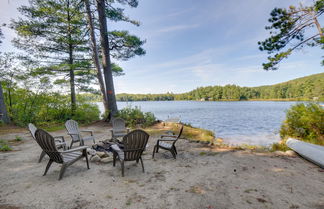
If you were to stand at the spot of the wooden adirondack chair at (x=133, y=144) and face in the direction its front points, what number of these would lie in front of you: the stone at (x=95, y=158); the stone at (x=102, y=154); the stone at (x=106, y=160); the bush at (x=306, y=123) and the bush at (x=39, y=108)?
4

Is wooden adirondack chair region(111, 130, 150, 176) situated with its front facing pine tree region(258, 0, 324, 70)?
no

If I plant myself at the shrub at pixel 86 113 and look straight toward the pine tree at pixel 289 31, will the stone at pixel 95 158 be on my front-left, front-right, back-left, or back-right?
front-right

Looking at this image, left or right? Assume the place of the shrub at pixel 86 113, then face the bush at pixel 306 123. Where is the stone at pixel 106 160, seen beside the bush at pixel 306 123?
right

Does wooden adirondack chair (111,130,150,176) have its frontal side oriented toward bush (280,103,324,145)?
no

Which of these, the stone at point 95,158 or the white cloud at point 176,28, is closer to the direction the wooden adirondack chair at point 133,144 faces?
the stone

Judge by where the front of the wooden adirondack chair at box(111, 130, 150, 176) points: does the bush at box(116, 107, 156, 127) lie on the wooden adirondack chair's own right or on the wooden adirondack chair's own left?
on the wooden adirondack chair's own right

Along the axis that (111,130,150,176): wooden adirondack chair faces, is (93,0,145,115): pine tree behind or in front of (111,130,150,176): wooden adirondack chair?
in front

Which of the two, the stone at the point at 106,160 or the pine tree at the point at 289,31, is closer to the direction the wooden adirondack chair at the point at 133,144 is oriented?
the stone

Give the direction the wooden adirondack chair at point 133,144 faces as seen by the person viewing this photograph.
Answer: facing away from the viewer and to the left of the viewer

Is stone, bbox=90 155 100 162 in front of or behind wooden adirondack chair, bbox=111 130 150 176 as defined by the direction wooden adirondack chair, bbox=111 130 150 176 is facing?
in front

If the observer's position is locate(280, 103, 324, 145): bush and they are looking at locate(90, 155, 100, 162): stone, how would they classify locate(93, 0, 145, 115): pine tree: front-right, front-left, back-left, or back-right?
front-right

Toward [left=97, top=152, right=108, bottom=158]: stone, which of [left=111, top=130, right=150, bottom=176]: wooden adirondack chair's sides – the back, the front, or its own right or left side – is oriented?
front

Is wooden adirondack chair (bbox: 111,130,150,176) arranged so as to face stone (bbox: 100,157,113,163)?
yes

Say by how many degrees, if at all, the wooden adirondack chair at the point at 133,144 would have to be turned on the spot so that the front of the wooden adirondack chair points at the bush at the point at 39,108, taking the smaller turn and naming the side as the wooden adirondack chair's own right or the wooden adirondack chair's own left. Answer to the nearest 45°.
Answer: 0° — it already faces it

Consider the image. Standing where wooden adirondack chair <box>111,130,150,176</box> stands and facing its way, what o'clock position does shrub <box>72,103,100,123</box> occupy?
The shrub is roughly at 1 o'clock from the wooden adirondack chair.

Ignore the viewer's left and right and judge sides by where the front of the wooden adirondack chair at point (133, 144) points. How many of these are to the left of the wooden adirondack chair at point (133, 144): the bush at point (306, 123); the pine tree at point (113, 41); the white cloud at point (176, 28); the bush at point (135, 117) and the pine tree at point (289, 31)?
0

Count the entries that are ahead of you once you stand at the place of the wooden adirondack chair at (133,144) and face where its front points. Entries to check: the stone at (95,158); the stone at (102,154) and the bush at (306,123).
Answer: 2
